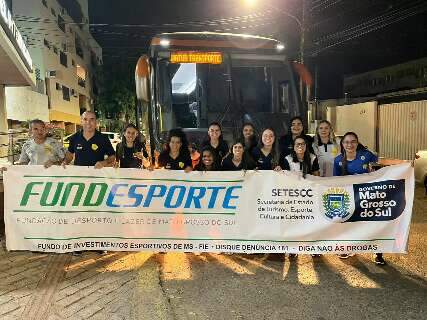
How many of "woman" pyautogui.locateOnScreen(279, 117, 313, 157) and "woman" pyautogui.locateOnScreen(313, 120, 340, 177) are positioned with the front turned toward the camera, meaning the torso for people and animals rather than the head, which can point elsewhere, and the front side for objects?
2

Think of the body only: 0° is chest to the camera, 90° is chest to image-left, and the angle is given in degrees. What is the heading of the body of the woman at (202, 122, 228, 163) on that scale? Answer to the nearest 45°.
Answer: approximately 0°

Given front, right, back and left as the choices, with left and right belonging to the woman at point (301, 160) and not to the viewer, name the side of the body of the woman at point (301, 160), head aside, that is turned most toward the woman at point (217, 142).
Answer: right

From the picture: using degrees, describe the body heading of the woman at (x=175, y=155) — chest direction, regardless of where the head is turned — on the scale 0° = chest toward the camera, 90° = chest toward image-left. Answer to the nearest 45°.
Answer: approximately 0°

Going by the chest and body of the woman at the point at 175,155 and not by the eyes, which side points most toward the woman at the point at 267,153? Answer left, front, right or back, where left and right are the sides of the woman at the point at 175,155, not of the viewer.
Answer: left

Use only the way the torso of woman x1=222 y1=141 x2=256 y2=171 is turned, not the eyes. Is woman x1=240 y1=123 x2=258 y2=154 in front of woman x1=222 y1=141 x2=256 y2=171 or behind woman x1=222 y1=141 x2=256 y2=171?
behind

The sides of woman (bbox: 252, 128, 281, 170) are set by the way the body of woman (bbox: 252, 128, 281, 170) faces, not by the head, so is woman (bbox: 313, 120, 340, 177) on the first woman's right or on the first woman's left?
on the first woman's left
